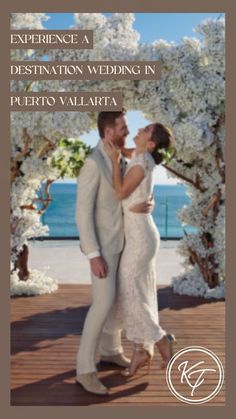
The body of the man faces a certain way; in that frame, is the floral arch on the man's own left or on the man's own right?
on the man's own left

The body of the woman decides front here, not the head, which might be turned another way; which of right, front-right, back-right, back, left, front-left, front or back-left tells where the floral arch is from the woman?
right

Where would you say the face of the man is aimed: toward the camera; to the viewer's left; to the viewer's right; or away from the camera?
to the viewer's right

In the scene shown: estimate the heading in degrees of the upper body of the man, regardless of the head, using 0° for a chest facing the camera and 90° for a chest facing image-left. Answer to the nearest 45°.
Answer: approximately 270°

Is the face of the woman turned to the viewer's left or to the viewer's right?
to the viewer's left

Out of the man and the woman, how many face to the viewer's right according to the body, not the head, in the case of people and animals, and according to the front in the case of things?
1

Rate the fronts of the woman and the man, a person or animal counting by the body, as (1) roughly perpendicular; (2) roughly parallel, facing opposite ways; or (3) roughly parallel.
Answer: roughly parallel, facing opposite ways

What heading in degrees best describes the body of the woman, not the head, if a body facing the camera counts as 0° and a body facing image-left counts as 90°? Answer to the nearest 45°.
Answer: approximately 90°
